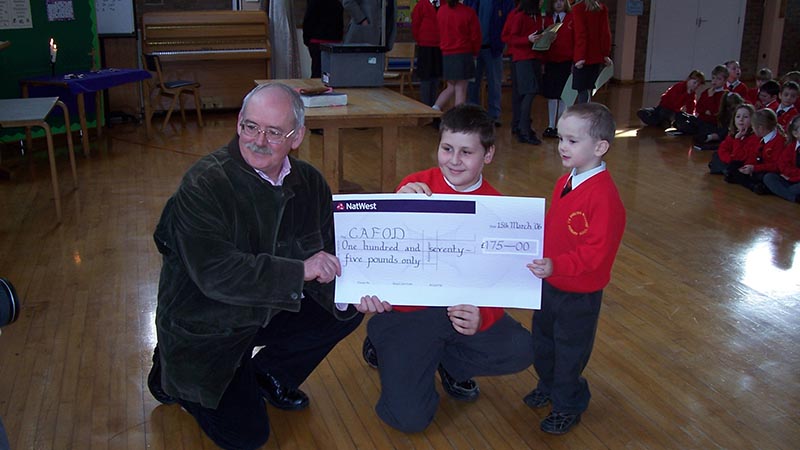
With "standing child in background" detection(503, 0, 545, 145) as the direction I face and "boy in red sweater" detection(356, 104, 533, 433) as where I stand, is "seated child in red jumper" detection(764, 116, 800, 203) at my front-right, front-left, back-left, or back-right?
front-right

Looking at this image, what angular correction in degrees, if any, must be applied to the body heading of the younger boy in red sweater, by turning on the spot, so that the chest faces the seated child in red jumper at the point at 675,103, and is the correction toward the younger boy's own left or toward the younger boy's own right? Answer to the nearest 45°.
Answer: approximately 135° to the younger boy's own right

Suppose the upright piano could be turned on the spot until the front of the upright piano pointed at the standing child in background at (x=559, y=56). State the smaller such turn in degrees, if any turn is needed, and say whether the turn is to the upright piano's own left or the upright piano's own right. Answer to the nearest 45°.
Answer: approximately 45° to the upright piano's own left

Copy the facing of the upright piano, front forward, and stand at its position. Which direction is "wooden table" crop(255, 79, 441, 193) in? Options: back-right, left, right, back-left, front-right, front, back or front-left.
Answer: front

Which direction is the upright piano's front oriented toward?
toward the camera

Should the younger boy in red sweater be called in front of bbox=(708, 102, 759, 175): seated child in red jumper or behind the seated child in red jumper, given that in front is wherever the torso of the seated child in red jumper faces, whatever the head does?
in front

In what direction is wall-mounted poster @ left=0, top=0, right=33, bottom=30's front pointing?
toward the camera

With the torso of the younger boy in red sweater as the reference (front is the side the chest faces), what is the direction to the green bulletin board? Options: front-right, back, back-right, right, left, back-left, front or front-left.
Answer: right

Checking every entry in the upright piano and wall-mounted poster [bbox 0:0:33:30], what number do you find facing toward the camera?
2

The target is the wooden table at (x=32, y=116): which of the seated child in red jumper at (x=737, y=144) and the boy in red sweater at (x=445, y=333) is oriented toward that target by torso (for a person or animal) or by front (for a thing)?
the seated child in red jumper

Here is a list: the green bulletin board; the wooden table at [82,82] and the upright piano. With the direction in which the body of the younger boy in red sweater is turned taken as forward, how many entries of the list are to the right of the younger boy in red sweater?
3

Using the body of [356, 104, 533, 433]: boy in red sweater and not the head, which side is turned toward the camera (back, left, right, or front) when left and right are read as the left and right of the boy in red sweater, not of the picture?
front

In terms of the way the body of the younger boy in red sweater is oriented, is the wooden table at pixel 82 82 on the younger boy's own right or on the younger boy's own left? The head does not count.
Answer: on the younger boy's own right

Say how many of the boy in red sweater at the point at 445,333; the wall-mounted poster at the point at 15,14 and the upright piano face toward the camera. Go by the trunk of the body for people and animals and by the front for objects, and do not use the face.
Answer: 3

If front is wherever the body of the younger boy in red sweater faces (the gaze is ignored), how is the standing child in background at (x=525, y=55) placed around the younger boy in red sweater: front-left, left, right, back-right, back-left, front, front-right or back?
back-right

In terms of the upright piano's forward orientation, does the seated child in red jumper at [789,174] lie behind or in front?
in front

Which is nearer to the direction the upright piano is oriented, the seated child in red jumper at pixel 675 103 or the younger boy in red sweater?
the younger boy in red sweater

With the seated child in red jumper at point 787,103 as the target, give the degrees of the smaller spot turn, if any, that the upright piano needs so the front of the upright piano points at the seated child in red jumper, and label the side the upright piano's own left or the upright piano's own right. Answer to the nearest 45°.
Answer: approximately 45° to the upright piano's own left
